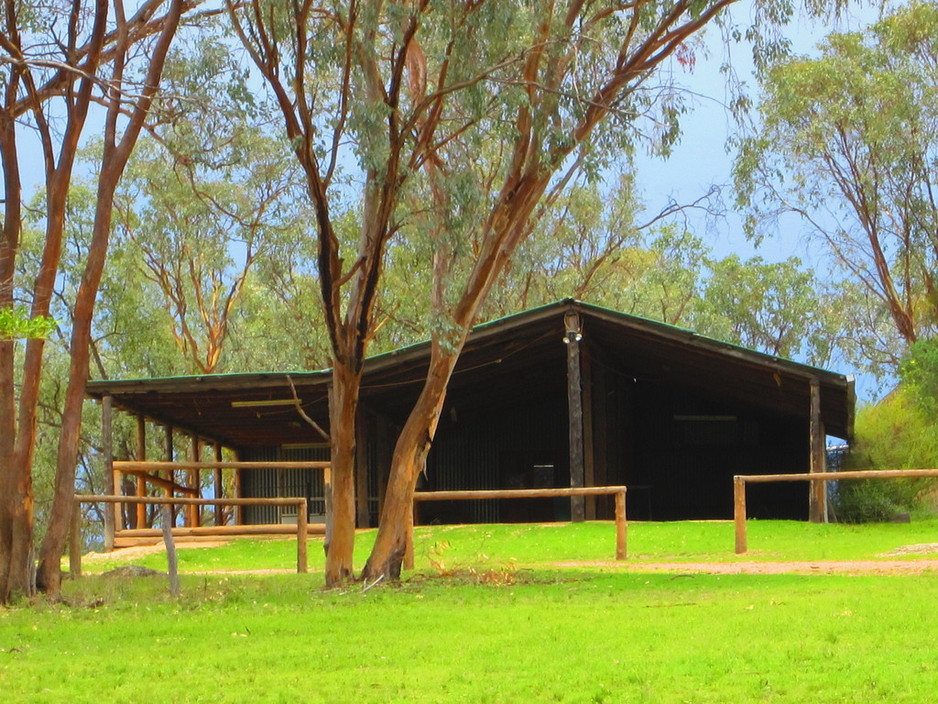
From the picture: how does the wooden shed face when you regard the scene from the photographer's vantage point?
facing the viewer

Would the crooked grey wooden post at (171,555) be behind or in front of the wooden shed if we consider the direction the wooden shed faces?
in front

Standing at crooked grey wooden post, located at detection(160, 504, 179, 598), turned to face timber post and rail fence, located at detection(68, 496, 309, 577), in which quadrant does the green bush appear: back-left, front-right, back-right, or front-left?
front-right

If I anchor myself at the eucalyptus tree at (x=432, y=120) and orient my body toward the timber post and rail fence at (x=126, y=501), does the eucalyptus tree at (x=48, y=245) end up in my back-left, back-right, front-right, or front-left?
front-left

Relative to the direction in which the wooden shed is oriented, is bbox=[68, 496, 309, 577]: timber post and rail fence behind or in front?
in front

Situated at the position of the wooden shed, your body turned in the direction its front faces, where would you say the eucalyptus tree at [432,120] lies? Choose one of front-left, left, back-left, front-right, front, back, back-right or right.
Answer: front
